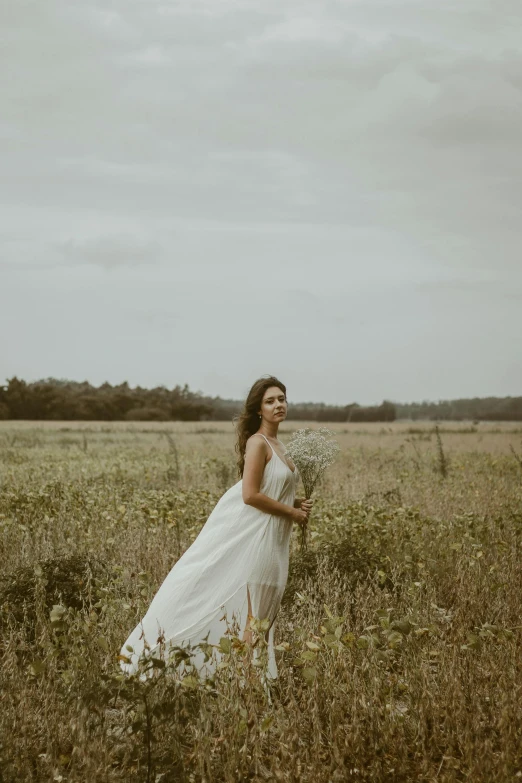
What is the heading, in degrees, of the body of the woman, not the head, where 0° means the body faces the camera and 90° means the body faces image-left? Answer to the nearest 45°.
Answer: approximately 270°
